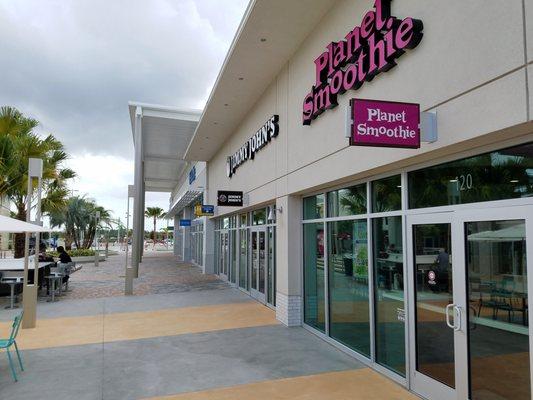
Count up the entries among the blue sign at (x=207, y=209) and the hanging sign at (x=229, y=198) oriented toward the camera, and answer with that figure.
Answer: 2

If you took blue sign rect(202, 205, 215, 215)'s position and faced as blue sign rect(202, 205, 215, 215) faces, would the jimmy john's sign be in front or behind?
in front

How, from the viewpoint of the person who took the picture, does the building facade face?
facing the viewer and to the left of the viewer

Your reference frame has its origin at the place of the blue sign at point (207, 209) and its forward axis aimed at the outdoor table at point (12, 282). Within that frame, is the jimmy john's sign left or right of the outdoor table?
left

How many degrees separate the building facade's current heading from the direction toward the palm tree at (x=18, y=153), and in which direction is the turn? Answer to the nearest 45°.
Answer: approximately 90° to its right

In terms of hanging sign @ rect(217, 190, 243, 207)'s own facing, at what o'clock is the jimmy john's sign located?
The jimmy john's sign is roughly at 11 o'clock from the hanging sign.

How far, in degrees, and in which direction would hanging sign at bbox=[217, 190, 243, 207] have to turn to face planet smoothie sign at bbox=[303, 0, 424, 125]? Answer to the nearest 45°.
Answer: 0° — it already faces it

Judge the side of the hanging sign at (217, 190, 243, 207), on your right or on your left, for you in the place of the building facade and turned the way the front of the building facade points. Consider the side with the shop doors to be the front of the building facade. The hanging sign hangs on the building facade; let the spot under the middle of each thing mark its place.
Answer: on your right

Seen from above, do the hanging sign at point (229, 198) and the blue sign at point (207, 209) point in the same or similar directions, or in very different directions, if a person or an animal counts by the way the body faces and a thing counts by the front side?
same or similar directions

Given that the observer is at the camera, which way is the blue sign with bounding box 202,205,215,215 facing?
facing the viewer

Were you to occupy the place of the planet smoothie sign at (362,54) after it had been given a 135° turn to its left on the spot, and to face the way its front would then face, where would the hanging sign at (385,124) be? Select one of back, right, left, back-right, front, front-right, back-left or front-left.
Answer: right

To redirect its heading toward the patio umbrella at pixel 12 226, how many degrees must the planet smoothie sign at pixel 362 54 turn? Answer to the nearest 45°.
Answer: approximately 45° to its right

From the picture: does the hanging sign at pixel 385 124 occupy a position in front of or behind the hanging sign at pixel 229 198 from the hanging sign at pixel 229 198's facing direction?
in front

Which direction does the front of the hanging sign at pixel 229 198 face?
toward the camera

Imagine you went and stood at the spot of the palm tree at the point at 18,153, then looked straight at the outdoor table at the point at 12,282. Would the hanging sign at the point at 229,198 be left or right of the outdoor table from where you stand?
left

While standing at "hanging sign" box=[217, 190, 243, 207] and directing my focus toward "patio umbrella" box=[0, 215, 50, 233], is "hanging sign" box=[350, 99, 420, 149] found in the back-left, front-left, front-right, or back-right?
front-left
